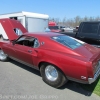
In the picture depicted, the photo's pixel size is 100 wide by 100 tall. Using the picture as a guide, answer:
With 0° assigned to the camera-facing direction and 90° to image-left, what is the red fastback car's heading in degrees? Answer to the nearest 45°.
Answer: approximately 135°

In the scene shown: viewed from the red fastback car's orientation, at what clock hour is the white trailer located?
The white trailer is roughly at 1 o'clock from the red fastback car.
